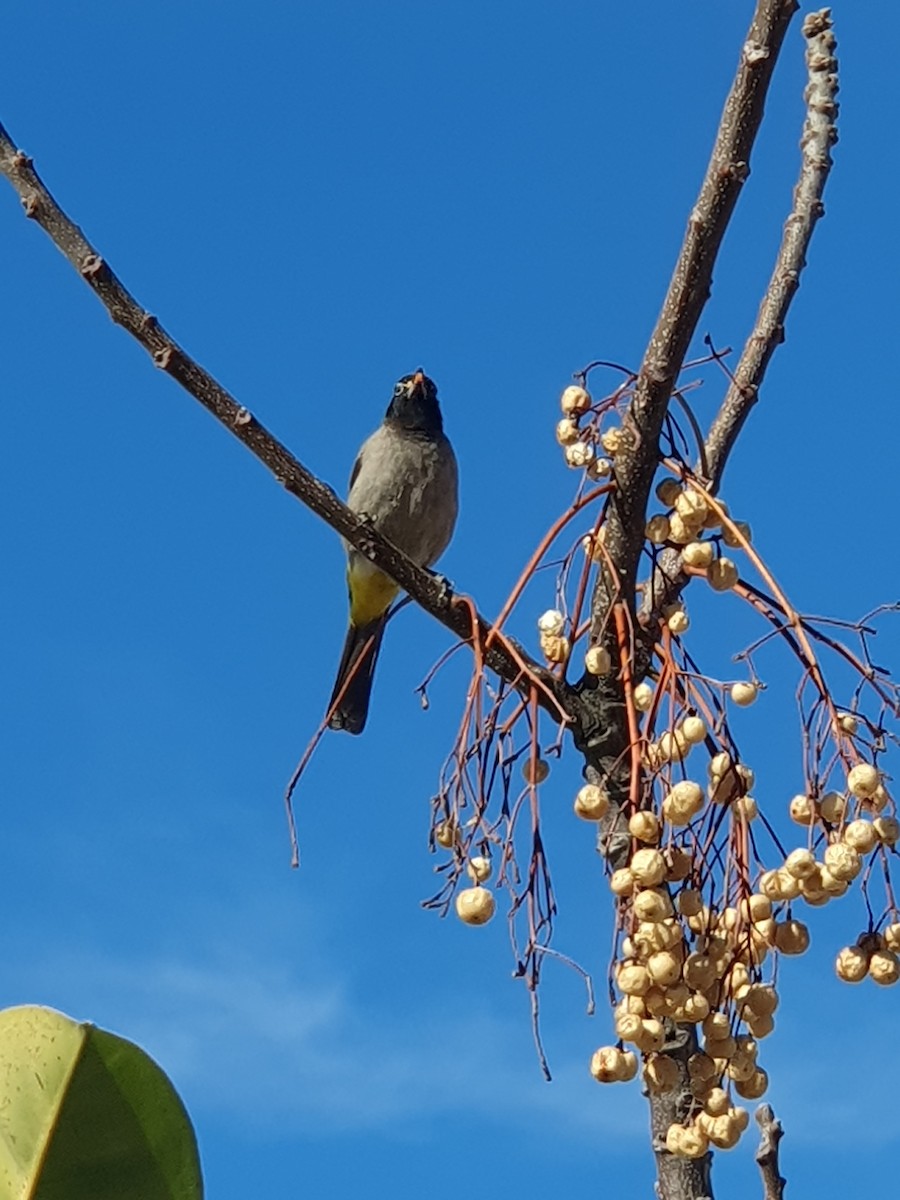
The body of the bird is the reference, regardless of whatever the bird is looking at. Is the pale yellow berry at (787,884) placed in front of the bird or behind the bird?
in front

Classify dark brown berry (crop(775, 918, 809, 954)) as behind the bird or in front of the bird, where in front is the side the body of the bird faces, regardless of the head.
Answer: in front

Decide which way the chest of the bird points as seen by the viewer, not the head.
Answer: toward the camera
